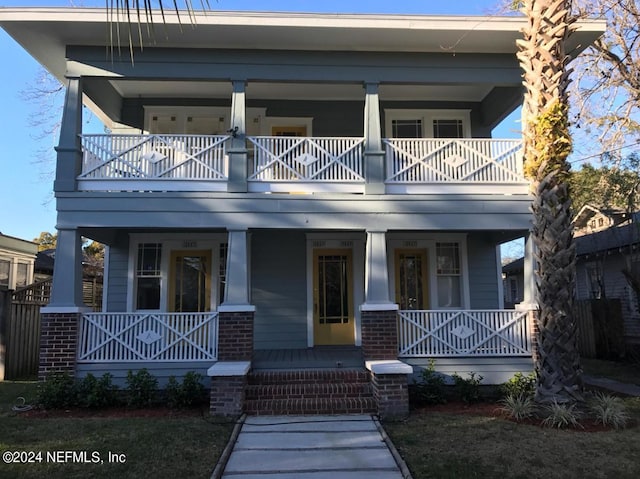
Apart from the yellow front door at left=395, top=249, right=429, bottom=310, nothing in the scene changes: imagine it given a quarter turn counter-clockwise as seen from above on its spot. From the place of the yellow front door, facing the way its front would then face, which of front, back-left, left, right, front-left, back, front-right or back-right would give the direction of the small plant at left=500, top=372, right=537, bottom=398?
front-right

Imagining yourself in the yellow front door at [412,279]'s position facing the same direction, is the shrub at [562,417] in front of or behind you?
in front

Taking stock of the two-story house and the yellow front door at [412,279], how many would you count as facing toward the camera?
2

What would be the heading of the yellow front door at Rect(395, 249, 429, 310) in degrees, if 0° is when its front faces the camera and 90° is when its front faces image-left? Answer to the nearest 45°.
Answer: approximately 0°

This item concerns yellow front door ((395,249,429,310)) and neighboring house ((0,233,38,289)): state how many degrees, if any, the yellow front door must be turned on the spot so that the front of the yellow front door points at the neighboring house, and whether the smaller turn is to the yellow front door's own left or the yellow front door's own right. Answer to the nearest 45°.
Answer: approximately 90° to the yellow front door's own right

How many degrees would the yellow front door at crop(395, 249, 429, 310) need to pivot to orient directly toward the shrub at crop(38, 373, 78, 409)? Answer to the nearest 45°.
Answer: approximately 45° to its right

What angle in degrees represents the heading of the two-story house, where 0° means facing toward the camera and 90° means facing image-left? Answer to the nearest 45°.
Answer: approximately 0°

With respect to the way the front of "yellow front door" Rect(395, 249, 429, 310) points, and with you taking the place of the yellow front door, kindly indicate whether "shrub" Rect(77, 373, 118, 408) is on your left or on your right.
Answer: on your right

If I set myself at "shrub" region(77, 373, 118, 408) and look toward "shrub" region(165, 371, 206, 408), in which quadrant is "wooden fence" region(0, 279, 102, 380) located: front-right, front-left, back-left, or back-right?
back-left

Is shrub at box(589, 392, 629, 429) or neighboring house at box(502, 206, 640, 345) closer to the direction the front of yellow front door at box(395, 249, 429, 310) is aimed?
the shrub
